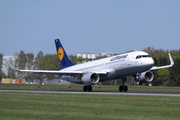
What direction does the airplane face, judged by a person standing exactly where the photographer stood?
facing the viewer and to the right of the viewer
